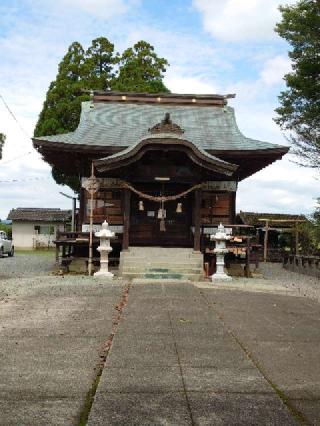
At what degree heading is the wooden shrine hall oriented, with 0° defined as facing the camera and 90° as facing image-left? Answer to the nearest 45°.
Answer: approximately 0°

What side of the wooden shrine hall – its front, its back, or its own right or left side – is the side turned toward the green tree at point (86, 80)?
back

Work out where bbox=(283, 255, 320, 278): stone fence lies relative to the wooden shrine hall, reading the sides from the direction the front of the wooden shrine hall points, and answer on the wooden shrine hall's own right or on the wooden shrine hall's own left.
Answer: on the wooden shrine hall's own left

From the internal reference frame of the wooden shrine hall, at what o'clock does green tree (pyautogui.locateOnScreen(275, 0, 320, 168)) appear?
The green tree is roughly at 9 o'clock from the wooden shrine hall.

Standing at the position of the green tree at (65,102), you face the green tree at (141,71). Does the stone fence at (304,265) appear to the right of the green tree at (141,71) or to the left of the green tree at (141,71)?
right

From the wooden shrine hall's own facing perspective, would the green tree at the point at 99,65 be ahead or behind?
behind

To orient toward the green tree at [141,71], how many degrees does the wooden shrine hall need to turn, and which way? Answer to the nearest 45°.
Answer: approximately 180°

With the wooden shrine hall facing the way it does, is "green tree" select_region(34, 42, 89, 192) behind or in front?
behind
